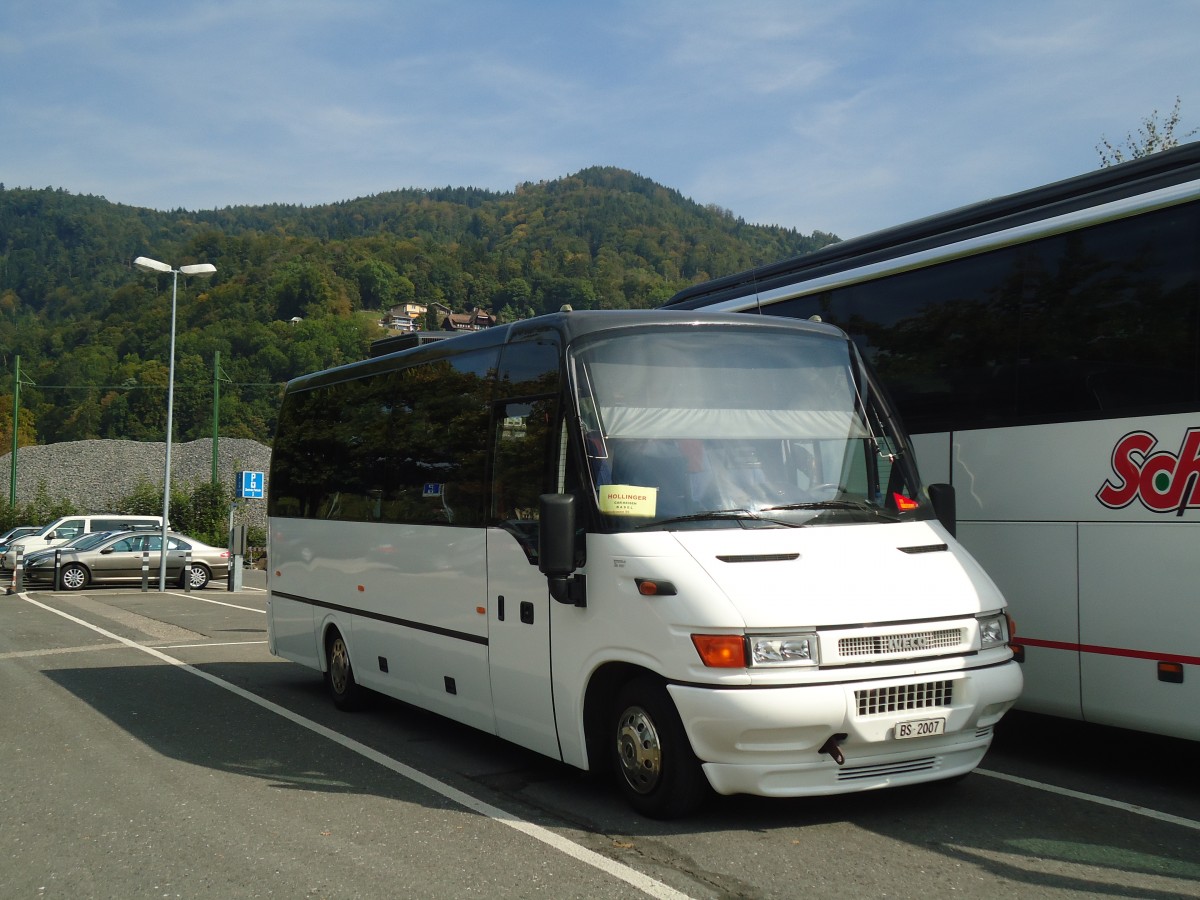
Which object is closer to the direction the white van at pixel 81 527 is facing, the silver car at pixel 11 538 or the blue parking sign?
the silver car

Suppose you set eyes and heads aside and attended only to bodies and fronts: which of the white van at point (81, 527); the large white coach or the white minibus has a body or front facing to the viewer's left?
the white van

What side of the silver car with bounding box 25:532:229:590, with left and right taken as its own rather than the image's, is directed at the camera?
left

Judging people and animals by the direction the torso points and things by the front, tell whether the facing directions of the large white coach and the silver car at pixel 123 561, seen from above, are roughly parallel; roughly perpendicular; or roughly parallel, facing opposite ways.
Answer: roughly perpendicular

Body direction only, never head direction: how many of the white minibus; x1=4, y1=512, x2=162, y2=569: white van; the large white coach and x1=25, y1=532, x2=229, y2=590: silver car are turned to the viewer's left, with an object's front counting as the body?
2

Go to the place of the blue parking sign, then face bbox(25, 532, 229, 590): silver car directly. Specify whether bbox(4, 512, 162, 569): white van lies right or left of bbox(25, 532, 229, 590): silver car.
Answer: right

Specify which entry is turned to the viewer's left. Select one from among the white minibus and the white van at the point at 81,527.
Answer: the white van

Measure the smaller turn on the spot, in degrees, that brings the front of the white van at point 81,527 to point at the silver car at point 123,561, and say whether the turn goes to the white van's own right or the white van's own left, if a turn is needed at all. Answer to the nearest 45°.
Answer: approximately 90° to the white van's own left

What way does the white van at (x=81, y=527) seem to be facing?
to the viewer's left
